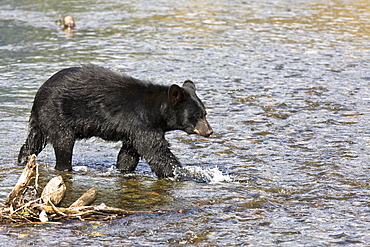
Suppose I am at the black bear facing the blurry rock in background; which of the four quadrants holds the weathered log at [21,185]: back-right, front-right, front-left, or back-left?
back-left

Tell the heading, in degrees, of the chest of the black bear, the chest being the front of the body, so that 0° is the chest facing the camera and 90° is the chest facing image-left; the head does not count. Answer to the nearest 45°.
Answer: approximately 270°

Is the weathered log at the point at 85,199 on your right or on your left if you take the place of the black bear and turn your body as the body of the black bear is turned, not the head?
on your right

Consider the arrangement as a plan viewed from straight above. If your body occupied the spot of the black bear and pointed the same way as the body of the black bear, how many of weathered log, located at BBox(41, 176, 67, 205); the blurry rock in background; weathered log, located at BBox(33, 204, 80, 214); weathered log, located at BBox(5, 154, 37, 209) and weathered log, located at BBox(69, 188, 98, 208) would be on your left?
1

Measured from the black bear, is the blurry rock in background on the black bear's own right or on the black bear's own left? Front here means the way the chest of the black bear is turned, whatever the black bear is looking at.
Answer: on the black bear's own left

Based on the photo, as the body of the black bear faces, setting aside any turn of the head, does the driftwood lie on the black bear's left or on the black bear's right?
on the black bear's right

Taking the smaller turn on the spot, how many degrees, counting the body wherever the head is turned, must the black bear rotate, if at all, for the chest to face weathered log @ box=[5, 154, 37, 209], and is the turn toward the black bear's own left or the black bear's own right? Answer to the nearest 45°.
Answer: approximately 135° to the black bear's own right

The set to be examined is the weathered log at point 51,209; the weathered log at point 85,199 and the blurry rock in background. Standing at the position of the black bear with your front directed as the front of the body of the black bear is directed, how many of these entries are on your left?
1
